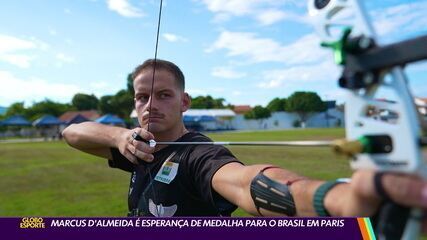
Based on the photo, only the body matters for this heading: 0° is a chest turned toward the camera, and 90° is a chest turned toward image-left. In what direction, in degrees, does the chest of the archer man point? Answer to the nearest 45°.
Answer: approximately 45°

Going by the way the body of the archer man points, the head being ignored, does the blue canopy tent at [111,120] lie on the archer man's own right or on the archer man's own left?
on the archer man's own right

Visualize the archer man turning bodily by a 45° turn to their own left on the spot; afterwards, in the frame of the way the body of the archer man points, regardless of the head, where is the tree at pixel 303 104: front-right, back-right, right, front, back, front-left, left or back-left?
back-left

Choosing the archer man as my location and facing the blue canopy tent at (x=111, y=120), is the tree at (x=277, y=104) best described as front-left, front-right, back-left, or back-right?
front-right

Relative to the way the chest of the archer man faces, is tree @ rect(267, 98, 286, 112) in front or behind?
behind
